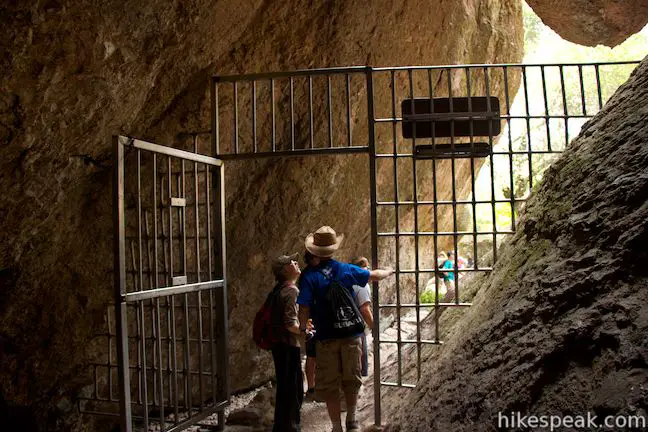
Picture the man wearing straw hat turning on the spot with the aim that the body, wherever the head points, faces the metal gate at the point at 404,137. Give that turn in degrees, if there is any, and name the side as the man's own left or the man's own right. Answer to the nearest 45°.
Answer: approximately 45° to the man's own right

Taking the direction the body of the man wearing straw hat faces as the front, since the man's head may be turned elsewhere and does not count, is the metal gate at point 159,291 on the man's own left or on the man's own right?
on the man's own left

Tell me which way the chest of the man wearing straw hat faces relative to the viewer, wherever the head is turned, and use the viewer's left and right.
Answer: facing away from the viewer

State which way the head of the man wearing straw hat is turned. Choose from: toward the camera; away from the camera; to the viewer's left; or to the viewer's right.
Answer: away from the camera

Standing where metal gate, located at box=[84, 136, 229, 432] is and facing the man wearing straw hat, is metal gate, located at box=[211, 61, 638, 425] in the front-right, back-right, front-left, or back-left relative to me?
front-left
